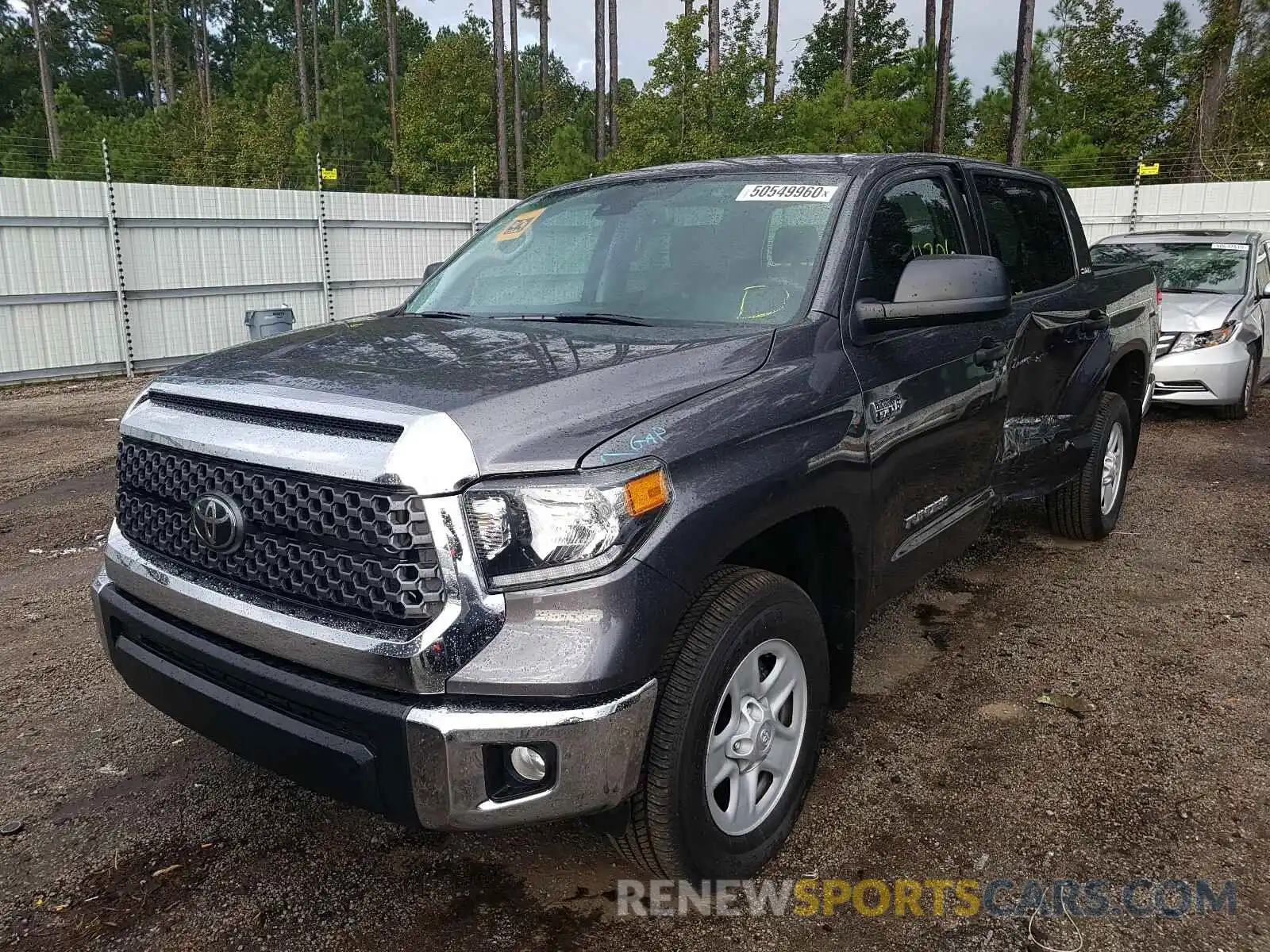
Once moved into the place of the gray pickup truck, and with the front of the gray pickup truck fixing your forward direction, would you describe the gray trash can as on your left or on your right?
on your right

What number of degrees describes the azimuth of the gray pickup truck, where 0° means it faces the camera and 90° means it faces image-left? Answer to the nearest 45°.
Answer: approximately 45°
